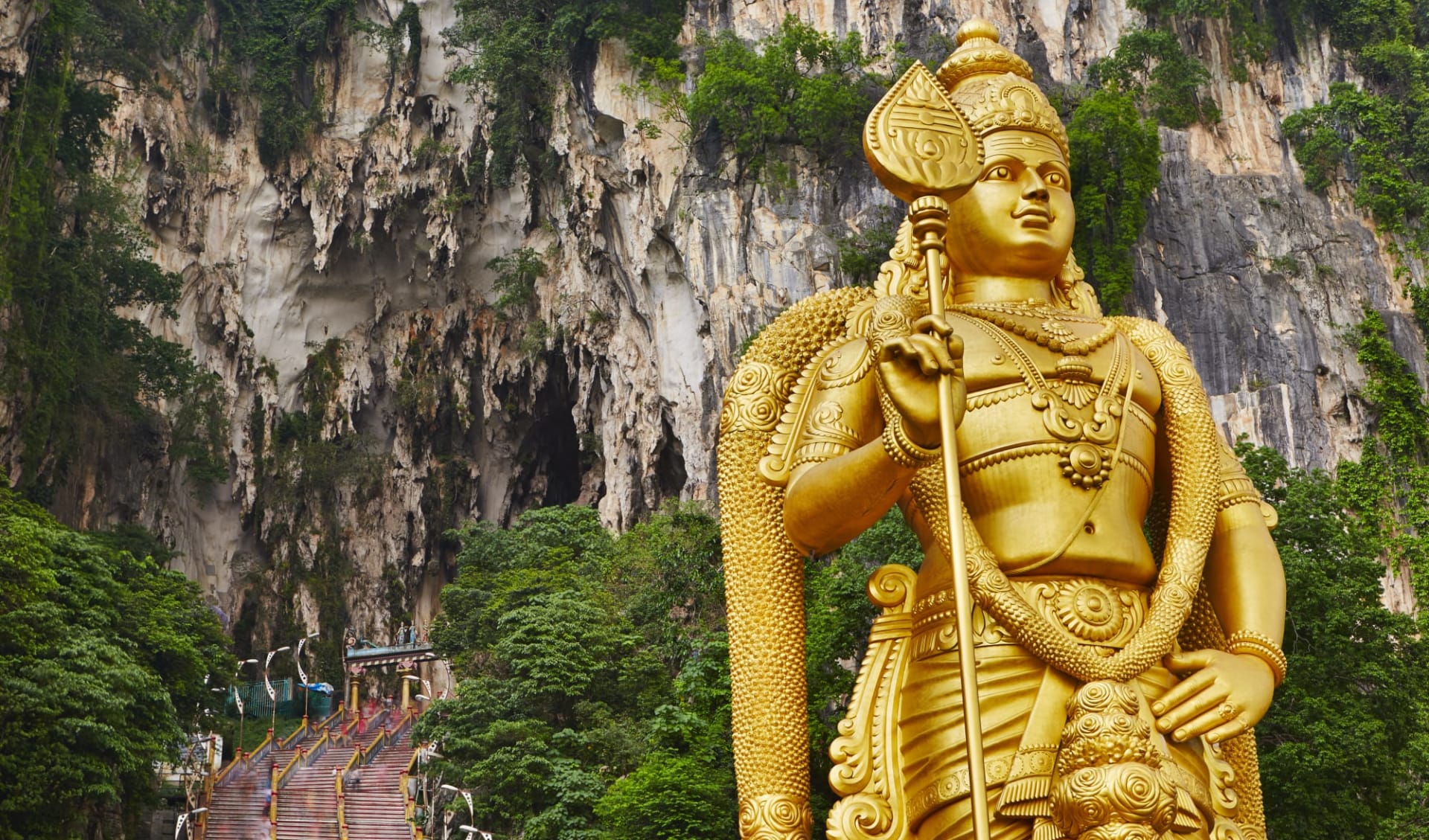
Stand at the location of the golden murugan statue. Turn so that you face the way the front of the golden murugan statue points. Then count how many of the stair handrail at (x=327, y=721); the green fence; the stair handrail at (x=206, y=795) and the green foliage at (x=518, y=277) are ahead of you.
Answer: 0

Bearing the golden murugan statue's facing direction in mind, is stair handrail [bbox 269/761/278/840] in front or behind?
behind

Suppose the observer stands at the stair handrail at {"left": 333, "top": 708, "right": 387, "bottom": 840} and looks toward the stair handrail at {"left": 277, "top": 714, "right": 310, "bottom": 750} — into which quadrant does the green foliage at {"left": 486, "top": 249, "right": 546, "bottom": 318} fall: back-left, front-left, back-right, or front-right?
front-right

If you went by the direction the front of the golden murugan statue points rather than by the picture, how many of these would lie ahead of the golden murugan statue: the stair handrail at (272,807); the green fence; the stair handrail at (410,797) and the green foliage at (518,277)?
0

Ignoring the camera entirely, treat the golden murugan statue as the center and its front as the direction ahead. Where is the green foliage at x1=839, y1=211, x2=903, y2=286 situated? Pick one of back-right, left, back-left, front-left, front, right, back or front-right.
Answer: back-left

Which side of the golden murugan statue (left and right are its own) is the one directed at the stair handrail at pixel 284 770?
back

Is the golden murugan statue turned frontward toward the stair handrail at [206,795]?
no

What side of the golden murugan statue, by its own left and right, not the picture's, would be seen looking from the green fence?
back

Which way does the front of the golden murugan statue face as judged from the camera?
facing the viewer and to the right of the viewer

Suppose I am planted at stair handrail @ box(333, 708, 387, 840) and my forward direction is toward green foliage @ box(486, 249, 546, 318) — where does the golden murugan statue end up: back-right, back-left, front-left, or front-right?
back-right

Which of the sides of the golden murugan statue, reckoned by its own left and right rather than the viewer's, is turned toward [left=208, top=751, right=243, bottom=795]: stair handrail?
back

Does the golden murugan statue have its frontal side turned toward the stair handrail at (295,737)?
no

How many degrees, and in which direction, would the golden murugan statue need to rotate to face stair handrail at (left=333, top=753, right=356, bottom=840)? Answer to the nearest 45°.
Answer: approximately 180°
